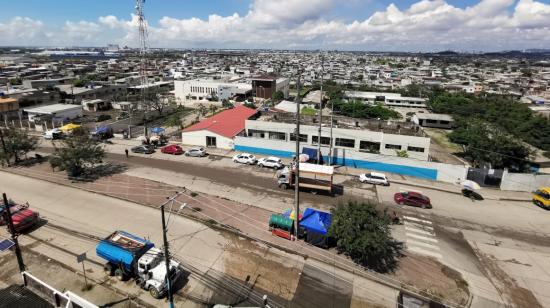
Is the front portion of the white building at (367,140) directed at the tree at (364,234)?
yes

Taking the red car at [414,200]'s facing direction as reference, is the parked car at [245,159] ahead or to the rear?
ahead

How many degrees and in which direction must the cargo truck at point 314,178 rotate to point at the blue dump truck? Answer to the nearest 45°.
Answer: approximately 45° to its left

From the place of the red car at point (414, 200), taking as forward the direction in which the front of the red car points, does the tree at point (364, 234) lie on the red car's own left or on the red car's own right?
on the red car's own left

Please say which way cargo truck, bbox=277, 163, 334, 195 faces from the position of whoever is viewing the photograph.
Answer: facing to the left of the viewer

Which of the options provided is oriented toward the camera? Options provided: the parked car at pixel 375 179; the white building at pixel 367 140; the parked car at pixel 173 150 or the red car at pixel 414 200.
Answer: the white building

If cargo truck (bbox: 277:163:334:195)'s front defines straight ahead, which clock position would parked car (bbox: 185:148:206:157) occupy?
The parked car is roughly at 1 o'clock from the cargo truck.

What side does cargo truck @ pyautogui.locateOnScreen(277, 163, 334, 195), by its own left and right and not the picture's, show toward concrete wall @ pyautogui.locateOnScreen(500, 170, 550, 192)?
back

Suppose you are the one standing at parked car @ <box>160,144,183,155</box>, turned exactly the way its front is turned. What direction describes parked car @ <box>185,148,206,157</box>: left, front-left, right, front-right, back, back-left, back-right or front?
back-left
